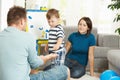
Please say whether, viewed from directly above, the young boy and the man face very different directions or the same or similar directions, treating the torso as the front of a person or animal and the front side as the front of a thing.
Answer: very different directions

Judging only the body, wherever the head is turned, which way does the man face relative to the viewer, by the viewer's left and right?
facing away from the viewer and to the right of the viewer

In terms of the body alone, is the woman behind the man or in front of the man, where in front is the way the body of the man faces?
in front

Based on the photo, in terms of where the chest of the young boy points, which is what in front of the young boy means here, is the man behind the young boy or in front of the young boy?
in front

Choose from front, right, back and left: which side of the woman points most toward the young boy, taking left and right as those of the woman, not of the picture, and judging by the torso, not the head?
right

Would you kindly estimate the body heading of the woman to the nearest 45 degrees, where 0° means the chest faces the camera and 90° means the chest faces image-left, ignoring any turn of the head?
approximately 45°

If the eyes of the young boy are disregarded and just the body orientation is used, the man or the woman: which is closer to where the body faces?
the man

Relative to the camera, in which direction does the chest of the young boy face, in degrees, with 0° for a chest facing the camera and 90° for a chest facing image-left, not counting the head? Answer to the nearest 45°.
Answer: approximately 45°

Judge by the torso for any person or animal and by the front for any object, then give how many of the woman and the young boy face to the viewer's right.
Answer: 0

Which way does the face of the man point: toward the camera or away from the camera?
away from the camera

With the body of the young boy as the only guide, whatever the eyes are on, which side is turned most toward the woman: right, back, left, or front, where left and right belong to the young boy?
back

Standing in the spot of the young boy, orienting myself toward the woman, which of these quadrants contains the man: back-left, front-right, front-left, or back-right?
back-right

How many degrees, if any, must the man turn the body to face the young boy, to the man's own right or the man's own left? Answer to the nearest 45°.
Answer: approximately 45° to the man's own left

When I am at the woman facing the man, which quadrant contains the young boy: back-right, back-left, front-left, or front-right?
front-right
